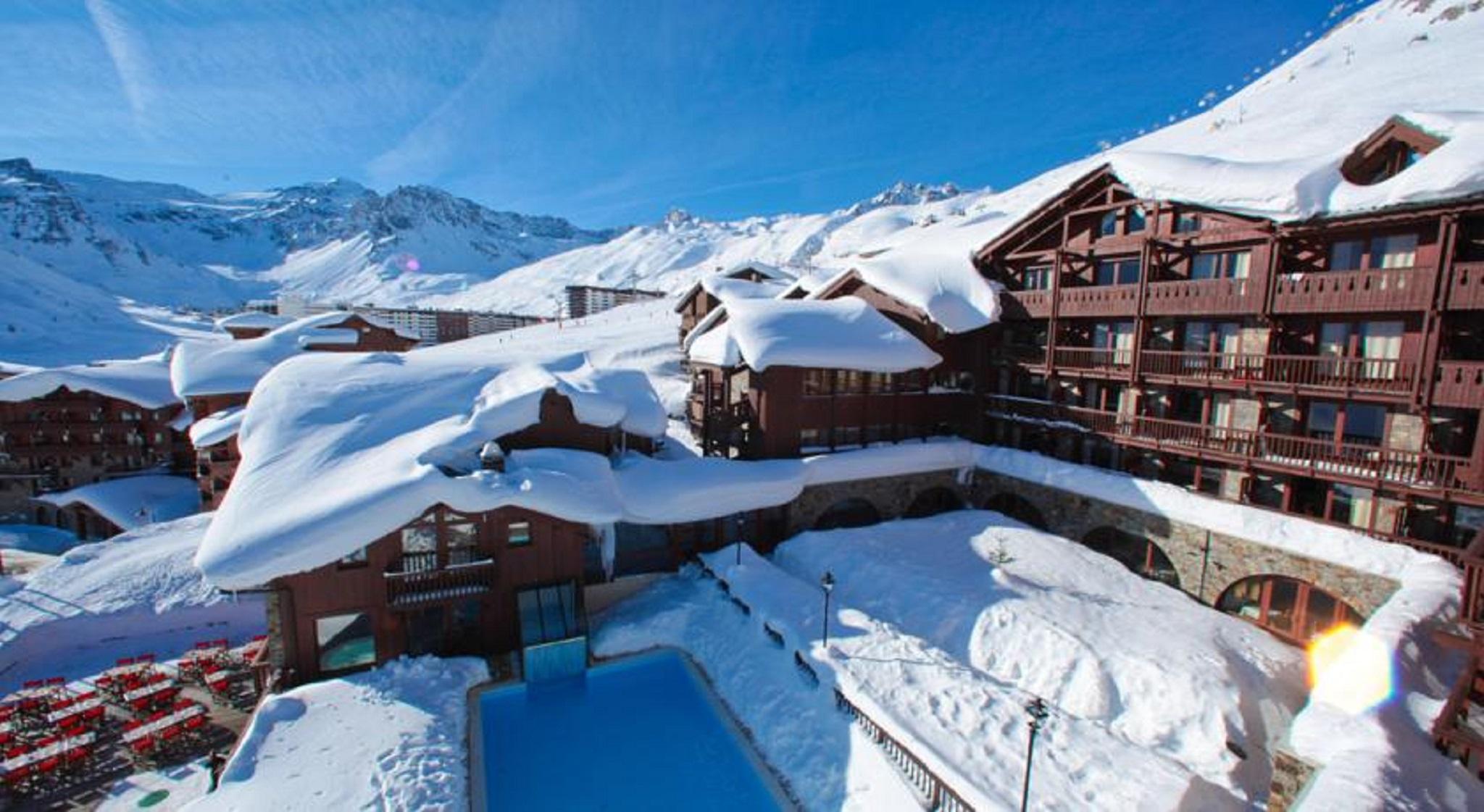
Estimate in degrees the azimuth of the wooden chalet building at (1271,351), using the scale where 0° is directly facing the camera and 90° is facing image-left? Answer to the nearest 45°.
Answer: approximately 45°

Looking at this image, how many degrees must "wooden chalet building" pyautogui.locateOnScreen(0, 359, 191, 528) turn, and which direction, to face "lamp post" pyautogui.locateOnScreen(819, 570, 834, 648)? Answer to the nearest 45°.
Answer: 0° — it already faces it

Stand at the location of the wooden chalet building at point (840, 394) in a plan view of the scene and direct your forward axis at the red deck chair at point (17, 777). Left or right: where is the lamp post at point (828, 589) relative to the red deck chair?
left

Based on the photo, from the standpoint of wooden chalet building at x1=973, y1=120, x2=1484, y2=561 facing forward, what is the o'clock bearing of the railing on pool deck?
The railing on pool deck is roughly at 11 o'clock from the wooden chalet building.
